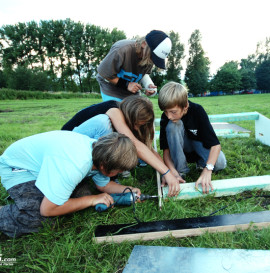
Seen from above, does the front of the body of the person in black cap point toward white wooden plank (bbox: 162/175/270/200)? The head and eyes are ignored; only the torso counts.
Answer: yes

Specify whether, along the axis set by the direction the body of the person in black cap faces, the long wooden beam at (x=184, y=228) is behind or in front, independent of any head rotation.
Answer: in front

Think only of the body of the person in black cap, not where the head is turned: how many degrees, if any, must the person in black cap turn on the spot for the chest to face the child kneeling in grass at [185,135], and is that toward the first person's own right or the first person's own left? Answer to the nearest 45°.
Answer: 0° — they already face them

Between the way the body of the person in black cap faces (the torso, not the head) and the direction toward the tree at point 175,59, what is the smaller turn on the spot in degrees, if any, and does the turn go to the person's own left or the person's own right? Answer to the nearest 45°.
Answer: approximately 135° to the person's own left

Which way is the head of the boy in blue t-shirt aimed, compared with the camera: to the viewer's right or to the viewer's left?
to the viewer's right

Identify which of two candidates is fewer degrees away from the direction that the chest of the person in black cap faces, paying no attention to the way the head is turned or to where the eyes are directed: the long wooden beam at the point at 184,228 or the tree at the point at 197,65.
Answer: the long wooden beam

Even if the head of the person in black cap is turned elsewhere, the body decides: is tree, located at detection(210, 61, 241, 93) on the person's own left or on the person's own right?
on the person's own left

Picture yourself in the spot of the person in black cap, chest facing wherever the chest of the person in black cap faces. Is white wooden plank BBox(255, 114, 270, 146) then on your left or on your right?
on your left

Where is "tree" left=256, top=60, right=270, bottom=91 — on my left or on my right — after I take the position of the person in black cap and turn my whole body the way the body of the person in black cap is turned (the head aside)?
on my left

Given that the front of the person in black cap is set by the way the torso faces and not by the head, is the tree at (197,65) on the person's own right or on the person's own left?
on the person's own left

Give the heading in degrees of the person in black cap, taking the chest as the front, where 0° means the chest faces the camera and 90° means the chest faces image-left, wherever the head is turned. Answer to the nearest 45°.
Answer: approximately 315°

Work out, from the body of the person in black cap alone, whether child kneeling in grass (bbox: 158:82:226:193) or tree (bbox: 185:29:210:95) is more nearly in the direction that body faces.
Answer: the child kneeling in grass
